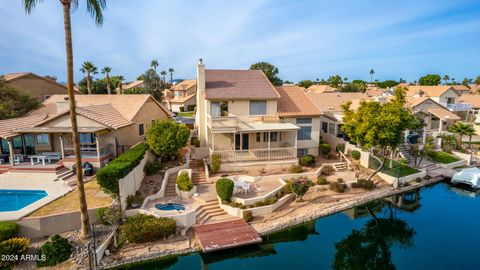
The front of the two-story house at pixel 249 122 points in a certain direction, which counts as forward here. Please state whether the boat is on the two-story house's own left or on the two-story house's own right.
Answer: on the two-story house's own left

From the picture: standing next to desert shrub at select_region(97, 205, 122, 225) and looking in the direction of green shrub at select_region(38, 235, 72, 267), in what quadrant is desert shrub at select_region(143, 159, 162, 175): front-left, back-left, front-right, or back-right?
back-right

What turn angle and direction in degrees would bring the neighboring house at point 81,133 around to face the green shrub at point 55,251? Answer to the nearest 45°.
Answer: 0° — it already faces it

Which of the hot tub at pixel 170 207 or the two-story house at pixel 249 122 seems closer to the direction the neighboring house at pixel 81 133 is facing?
the hot tub
